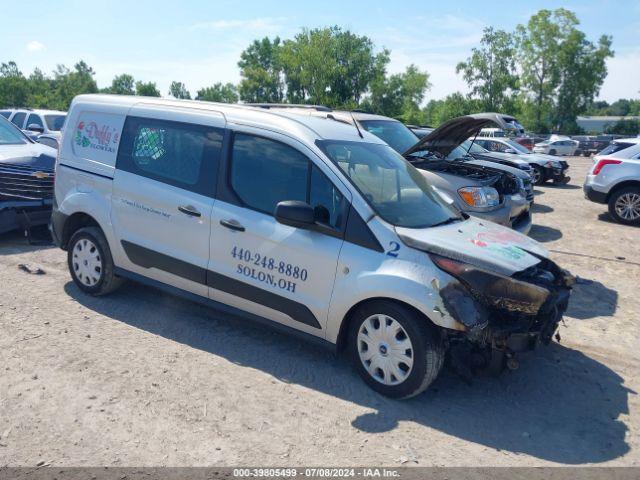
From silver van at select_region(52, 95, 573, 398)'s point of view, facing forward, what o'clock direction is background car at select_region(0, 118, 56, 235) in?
The background car is roughly at 6 o'clock from the silver van.

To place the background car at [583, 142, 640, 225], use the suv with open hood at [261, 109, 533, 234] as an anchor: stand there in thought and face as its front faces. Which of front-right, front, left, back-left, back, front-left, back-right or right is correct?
left

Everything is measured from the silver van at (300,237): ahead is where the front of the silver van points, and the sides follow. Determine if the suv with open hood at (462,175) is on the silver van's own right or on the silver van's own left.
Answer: on the silver van's own left

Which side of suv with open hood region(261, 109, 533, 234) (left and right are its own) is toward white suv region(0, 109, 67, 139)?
back

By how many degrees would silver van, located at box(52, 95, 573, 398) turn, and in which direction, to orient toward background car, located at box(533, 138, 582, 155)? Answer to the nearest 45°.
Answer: approximately 90° to its left

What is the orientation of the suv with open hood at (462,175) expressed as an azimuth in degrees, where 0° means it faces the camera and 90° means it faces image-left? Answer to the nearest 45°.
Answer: approximately 315°

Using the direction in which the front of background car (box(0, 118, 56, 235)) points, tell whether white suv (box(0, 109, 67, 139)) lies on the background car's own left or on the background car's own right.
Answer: on the background car's own left

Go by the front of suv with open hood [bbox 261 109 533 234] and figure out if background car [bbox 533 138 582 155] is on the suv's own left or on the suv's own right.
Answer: on the suv's own left

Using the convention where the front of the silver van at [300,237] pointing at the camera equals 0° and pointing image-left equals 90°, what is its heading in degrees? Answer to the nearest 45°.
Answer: approximately 315°

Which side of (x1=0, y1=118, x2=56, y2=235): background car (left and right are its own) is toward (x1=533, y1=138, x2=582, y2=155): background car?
left

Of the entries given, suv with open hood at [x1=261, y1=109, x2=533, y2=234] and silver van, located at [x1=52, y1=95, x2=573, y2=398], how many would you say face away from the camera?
0

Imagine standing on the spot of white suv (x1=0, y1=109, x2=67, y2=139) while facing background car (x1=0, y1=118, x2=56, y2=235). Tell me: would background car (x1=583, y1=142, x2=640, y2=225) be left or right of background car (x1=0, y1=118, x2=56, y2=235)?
left

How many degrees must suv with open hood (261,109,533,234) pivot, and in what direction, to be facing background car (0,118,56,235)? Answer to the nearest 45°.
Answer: approximately 135° to its right
